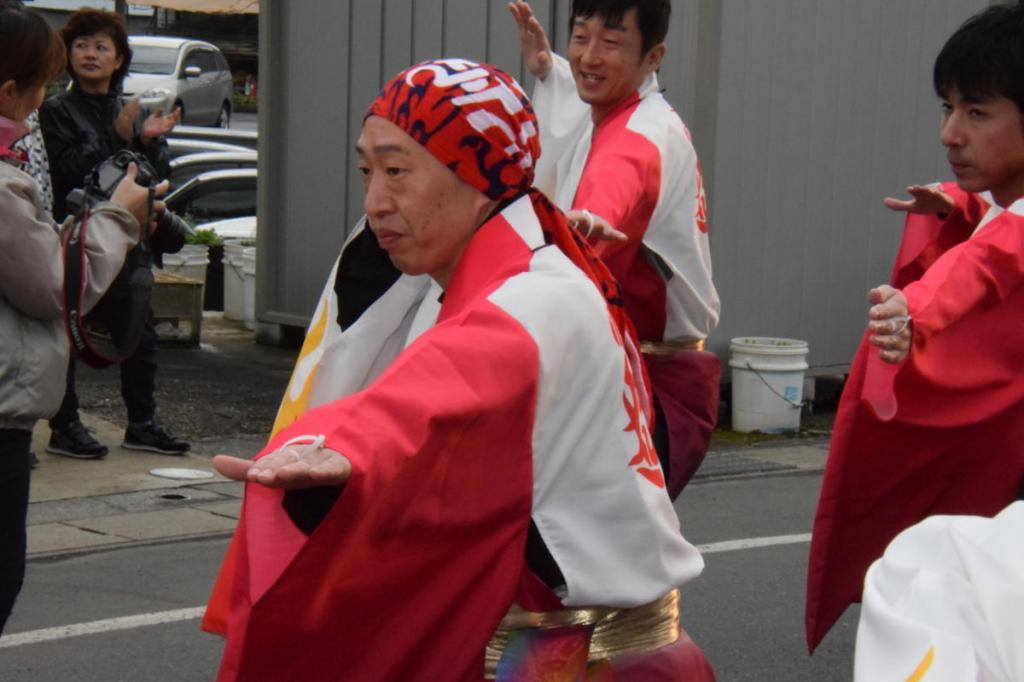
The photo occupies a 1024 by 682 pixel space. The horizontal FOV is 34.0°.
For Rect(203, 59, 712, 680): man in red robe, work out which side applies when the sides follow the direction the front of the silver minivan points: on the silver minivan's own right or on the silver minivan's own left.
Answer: on the silver minivan's own left

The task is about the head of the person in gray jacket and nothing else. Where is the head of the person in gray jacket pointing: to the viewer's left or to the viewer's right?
to the viewer's right

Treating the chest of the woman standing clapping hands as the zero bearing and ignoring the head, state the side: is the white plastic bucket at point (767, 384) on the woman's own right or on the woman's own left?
on the woman's own left

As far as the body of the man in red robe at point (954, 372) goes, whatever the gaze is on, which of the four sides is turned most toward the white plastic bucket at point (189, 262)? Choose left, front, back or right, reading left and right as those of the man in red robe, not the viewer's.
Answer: right

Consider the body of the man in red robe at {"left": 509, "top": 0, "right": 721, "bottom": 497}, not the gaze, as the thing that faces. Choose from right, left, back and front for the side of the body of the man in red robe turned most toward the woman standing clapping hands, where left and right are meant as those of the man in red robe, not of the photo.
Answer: right

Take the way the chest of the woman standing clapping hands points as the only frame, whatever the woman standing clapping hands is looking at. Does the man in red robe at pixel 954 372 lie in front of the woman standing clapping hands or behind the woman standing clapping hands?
in front

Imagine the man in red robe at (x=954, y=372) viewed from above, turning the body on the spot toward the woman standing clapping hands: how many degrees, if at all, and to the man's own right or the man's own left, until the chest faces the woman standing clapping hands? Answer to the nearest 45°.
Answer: approximately 90° to the man's own right

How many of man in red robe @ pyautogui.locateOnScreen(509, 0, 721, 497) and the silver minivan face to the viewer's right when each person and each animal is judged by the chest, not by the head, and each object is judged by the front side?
0

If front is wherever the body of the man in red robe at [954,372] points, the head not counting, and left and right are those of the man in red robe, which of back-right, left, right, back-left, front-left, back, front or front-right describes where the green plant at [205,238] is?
right

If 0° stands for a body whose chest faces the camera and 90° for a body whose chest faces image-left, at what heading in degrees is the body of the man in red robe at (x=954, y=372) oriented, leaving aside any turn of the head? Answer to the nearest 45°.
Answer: approximately 45°

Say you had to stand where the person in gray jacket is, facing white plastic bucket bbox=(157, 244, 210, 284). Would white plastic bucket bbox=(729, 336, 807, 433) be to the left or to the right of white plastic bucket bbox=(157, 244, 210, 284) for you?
right

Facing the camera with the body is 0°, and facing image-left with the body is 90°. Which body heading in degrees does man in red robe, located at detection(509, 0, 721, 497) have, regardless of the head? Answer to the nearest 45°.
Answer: approximately 45°
